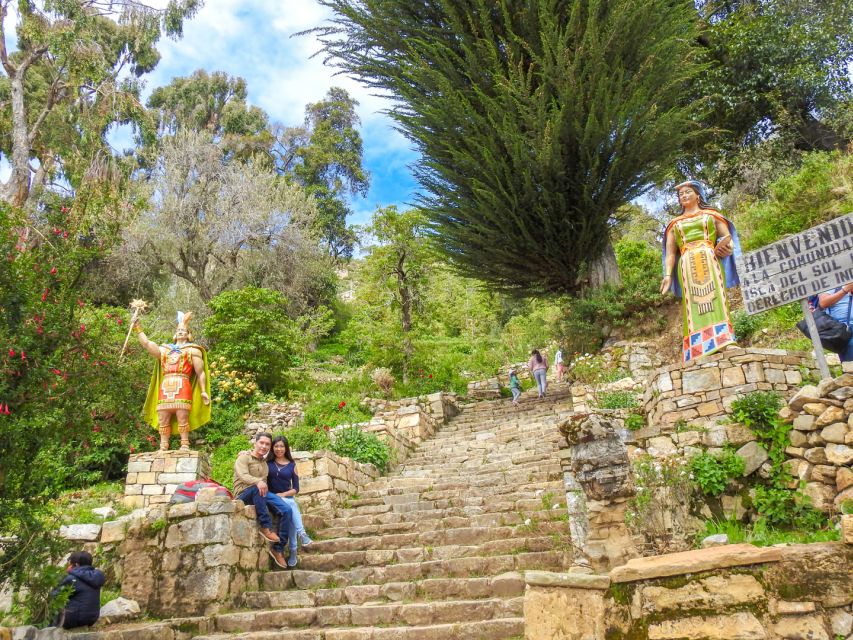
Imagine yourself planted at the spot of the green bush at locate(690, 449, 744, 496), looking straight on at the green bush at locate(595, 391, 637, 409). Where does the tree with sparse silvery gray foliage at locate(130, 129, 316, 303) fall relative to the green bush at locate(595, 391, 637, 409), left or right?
left

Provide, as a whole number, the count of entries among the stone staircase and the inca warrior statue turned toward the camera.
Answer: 2

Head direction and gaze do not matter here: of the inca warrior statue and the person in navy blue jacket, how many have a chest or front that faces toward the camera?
1

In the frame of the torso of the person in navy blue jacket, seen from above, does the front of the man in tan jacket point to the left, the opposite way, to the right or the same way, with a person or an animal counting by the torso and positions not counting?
the opposite way

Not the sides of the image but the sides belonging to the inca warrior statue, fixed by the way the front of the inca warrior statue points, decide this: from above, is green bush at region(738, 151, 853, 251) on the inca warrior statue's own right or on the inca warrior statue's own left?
on the inca warrior statue's own left

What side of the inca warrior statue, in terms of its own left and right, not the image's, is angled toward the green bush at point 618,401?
left

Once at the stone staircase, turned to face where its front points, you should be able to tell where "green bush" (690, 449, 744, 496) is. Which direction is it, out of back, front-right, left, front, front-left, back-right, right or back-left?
left

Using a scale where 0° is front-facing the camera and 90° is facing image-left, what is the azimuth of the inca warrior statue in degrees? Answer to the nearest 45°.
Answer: approximately 0°

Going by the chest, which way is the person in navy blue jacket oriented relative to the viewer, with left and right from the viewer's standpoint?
facing away from the viewer and to the left of the viewer

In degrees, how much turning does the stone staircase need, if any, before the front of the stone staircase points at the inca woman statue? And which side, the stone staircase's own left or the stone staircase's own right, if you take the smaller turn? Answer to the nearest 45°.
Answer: approximately 90° to the stone staircase's own left

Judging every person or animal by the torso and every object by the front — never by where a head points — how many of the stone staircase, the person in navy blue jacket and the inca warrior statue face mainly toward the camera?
2
